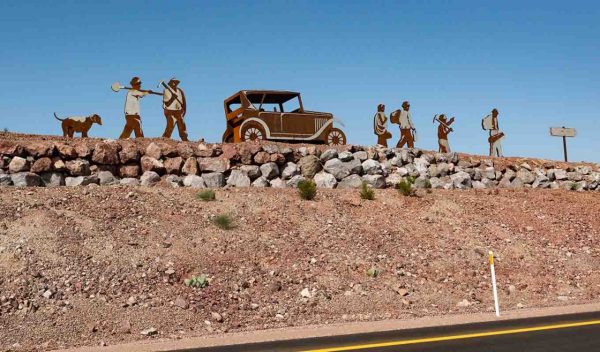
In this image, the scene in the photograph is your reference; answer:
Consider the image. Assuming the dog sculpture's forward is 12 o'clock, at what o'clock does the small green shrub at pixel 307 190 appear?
The small green shrub is roughly at 1 o'clock from the dog sculpture.

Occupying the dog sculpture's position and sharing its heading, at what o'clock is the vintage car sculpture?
The vintage car sculpture is roughly at 12 o'clock from the dog sculpture.

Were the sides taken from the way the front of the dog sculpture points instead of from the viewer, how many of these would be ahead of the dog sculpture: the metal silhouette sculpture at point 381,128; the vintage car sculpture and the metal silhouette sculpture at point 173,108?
3

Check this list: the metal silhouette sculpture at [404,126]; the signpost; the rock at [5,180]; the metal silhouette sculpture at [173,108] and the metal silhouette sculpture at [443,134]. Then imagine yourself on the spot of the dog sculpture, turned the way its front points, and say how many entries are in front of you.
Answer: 4

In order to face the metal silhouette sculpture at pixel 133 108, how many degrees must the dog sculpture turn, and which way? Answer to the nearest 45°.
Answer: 0° — it already faces it

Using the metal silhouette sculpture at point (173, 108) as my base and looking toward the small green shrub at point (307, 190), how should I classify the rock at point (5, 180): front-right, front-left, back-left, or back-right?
back-right

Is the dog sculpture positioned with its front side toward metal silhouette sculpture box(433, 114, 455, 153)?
yes

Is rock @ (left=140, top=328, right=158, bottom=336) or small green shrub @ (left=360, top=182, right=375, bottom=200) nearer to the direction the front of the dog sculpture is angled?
the small green shrub

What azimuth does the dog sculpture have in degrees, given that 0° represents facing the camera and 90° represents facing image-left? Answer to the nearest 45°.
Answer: approximately 270°

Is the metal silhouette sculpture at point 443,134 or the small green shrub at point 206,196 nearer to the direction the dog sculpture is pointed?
the metal silhouette sculpture

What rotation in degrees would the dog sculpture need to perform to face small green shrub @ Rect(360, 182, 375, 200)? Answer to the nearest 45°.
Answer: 0° — it already faces it

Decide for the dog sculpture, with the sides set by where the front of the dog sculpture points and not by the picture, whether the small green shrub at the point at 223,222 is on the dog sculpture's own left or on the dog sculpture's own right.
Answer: on the dog sculpture's own right

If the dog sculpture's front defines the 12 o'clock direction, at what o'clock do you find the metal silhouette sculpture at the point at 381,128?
The metal silhouette sculpture is roughly at 12 o'clock from the dog sculpture.

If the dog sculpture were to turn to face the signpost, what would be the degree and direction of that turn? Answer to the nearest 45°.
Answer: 0° — it already faces it
